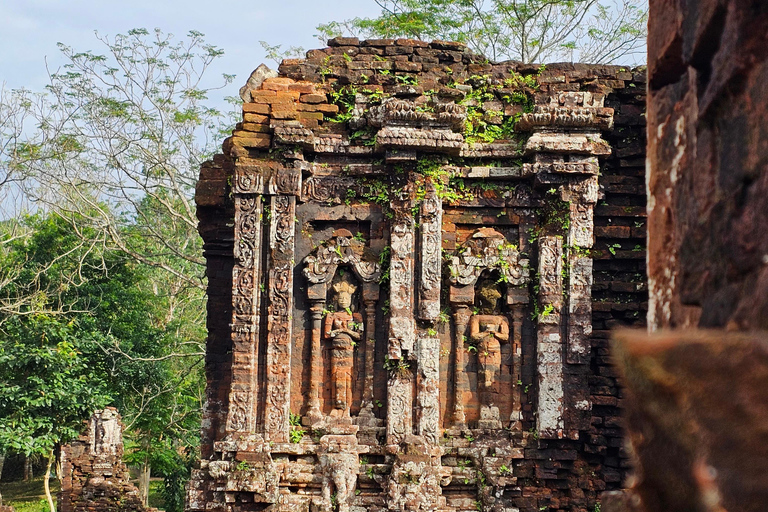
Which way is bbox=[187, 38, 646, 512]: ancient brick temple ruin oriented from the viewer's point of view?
toward the camera

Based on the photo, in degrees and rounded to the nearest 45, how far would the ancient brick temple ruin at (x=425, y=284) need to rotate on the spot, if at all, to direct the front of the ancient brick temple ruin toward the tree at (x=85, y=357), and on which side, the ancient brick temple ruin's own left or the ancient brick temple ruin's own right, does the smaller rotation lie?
approximately 135° to the ancient brick temple ruin's own right

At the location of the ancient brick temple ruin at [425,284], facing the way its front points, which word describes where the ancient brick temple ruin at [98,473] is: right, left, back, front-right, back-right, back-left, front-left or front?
back-right
